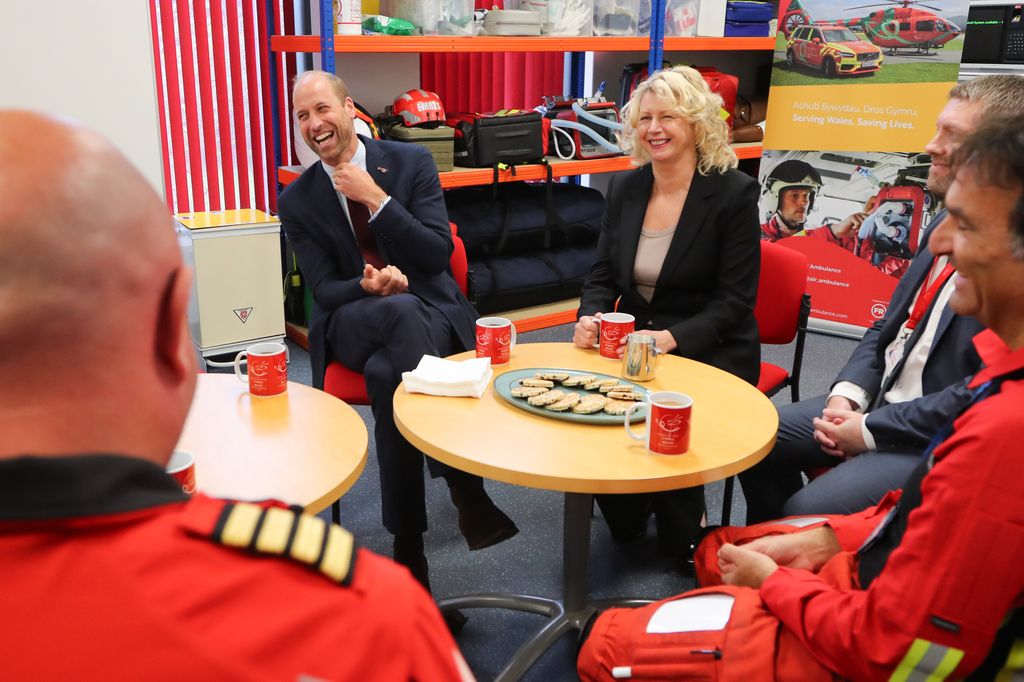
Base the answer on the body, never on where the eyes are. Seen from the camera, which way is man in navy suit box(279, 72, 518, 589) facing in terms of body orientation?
toward the camera

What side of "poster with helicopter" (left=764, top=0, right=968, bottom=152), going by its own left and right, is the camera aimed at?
front

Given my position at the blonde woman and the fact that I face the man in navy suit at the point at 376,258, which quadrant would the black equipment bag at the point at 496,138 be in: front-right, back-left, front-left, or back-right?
front-right

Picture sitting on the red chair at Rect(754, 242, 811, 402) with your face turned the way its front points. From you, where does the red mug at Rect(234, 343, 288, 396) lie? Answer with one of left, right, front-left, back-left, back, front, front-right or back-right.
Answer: front

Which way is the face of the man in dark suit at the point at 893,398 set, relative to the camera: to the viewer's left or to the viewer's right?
to the viewer's left

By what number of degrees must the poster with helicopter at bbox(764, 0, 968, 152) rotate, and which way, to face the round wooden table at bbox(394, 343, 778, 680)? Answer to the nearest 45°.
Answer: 0° — it already faces it

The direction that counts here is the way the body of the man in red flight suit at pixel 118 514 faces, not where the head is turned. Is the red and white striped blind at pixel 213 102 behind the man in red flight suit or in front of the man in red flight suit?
in front

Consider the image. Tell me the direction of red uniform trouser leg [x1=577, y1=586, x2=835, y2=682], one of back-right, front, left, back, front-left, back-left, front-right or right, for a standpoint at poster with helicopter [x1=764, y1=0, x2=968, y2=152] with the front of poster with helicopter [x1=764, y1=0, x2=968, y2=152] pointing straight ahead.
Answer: front

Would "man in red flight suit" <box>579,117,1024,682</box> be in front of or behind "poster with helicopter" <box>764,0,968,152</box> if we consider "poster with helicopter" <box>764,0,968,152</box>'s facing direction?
in front

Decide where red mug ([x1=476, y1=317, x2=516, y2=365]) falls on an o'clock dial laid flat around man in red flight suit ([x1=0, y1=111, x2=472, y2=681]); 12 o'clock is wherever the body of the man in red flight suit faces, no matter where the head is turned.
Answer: The red mug is roughly at 1 o'clock from the man in red flight suit.

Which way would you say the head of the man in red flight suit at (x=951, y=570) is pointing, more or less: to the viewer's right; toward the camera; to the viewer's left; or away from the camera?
to the viewer's left

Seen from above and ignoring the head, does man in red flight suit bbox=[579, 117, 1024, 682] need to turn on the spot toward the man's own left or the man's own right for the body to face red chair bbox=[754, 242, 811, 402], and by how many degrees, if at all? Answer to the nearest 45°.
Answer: approximately 90° to the man's own right

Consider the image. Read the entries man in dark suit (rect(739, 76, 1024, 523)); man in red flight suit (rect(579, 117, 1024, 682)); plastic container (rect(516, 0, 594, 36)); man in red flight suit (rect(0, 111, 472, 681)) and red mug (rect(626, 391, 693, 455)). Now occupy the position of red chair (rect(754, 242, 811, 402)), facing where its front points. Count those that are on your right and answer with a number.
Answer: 1

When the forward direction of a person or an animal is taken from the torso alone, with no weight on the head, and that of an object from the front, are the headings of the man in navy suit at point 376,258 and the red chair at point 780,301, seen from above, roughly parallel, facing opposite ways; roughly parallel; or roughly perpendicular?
roughly perpendicular

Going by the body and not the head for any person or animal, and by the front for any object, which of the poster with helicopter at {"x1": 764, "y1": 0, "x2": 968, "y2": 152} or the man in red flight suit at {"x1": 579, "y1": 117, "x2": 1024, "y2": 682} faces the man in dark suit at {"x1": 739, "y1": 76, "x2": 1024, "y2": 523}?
the poster with helicopter

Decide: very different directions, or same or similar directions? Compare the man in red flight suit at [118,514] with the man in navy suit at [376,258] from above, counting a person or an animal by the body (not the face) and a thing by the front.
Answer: very different directions

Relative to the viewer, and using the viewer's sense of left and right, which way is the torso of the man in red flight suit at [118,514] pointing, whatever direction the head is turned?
facing away from the viewer

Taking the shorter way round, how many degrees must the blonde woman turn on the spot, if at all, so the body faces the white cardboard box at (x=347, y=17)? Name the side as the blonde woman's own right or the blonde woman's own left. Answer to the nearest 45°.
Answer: approximately 90° to the blonde woman's own right

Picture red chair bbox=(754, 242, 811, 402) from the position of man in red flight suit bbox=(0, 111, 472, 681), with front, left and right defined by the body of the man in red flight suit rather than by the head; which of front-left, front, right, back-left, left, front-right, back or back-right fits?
front-right

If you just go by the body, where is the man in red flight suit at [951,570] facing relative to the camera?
to the viewer's left
